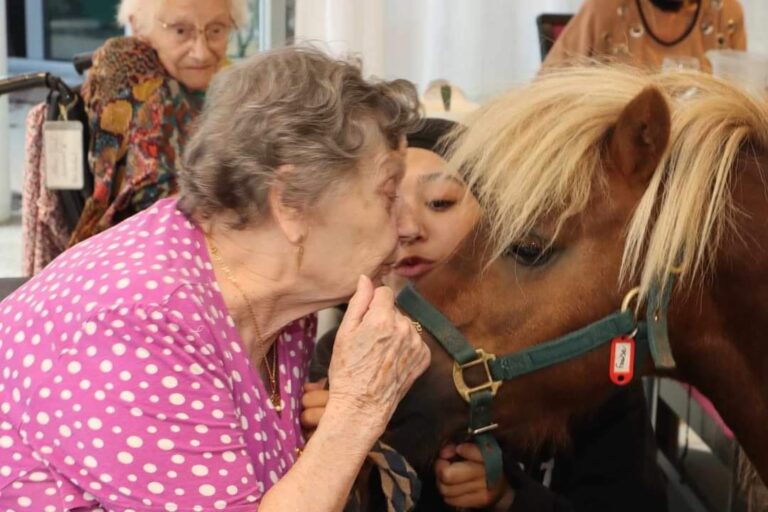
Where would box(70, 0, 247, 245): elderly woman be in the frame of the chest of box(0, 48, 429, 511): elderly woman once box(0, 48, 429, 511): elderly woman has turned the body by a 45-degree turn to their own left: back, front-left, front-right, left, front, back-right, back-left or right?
front-left

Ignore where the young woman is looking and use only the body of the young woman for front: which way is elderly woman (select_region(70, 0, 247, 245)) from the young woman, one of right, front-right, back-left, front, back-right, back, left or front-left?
right

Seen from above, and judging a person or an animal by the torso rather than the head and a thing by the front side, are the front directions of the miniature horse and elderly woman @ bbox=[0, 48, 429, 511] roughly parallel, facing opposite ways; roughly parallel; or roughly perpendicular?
roughly parallel, facing opposite ways

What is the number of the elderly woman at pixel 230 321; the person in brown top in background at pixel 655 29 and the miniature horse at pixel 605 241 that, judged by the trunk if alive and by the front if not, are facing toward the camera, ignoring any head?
1

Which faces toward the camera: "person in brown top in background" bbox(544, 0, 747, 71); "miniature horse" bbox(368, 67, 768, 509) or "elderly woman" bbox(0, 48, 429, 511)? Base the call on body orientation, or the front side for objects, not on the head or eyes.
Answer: the person in brown top in background

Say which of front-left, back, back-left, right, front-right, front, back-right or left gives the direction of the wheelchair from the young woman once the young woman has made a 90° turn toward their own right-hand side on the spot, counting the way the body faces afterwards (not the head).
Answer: front

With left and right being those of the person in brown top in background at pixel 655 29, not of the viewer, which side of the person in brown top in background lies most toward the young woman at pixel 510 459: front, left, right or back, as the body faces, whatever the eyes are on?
front

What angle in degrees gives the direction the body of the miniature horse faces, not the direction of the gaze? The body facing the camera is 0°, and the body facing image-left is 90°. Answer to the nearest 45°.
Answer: approximately 90°

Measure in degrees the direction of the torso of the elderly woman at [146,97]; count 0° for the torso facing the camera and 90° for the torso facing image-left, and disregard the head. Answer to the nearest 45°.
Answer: approximately 315°

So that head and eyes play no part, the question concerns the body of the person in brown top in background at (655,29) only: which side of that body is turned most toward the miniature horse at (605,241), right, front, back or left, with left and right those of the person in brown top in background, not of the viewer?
front

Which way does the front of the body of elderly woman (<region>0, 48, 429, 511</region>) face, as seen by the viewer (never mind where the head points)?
to the viewer's right

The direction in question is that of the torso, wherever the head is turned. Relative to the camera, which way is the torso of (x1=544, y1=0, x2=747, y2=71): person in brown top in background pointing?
toward the camera

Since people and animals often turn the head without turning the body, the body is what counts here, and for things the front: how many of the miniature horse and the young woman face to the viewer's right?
0

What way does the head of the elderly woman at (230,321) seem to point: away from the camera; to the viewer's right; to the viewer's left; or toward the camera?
to the viewer's right

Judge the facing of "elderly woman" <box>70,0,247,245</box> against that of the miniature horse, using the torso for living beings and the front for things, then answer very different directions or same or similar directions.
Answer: very different directions

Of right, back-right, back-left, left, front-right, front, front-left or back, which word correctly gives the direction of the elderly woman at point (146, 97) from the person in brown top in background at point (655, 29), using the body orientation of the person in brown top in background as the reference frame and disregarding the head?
front-right

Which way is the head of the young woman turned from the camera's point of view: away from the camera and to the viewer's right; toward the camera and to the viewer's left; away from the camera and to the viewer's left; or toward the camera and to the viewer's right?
toward the camera and to the viewer's left

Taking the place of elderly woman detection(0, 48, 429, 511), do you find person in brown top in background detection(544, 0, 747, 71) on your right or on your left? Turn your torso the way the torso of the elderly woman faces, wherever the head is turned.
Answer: on your left
